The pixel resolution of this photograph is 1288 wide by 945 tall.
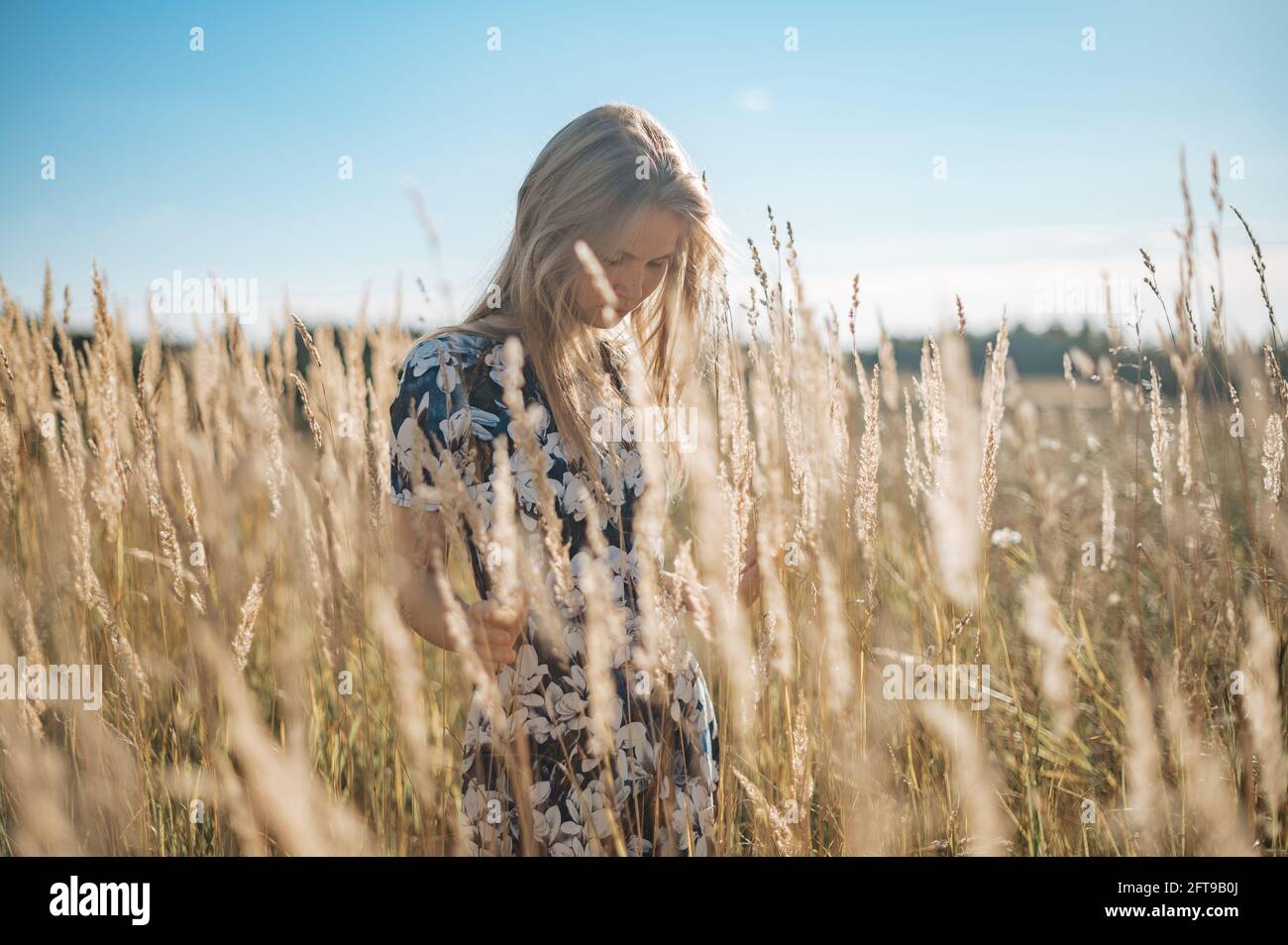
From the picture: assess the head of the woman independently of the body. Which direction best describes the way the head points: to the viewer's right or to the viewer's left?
to the viewer's right
